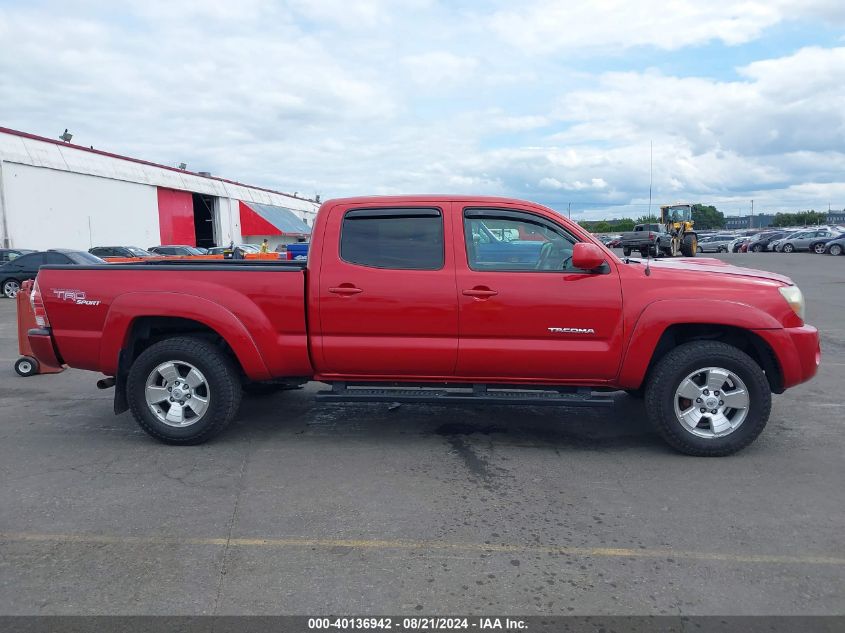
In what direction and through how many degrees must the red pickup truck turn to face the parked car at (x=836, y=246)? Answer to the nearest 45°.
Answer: approximately 45° to its left

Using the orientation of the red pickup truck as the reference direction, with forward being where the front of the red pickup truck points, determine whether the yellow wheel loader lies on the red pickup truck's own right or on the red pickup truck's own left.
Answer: on the red pickup truck's own left

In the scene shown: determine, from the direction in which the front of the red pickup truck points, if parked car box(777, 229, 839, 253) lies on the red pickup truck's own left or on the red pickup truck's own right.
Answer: on the red pickup truck's own left

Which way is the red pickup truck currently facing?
to the viewer's right

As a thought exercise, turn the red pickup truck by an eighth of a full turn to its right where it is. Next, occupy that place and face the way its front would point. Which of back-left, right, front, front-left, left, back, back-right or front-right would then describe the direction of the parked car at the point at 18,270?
back

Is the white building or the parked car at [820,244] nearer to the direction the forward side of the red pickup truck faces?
the parked car

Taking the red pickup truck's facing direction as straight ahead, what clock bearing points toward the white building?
The white building is roughly at 8 o'clock from the red pickup truck.
